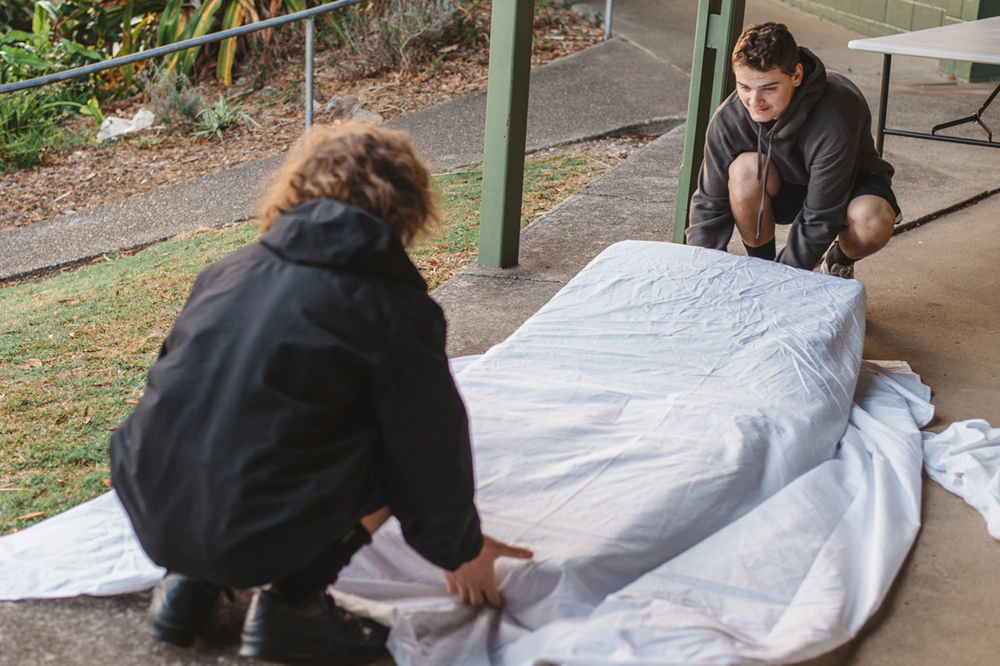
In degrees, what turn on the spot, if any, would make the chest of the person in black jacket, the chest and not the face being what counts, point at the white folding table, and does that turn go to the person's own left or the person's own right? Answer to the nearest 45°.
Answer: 0° — they already face it

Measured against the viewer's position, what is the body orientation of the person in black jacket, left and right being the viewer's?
facing away from the viewer and to the right of the viewer

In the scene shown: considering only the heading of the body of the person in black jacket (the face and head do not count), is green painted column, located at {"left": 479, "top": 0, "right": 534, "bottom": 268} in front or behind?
in front

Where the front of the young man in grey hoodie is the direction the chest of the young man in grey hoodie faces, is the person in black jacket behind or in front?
in front

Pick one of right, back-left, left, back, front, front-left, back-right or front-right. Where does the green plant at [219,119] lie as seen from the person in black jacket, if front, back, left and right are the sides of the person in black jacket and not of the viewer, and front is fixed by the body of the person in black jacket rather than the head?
front-left

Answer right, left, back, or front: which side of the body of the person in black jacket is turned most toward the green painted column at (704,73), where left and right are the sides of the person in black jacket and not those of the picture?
front

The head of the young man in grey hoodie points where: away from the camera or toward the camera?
toward the camera

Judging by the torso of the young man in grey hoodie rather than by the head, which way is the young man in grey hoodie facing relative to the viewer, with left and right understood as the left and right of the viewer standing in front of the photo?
facing the viewer and to the left of the viewer

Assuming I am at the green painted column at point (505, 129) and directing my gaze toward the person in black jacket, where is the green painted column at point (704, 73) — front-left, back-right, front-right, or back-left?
back-left

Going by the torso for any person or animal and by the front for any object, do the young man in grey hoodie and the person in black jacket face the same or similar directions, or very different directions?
very different directions
